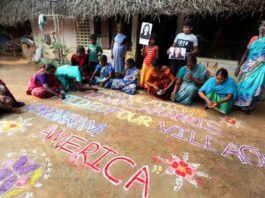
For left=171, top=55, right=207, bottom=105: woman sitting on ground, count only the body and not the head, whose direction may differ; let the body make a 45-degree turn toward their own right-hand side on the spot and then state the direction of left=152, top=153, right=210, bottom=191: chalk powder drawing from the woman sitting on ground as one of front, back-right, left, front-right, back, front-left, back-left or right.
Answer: left

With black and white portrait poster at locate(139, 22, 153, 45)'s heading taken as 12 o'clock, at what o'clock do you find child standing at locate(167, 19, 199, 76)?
The child standing is roughly at 10 o'clock from the black and white portrait poster.

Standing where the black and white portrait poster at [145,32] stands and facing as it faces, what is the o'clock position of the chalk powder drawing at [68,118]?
The chalk powder drawing is roughly at 1 o'clock from the black and white portrait poster.

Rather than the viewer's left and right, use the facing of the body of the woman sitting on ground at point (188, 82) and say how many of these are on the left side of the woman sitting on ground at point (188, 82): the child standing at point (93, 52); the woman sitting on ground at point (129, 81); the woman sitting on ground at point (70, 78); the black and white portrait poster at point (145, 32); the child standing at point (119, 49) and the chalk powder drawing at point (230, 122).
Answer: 1

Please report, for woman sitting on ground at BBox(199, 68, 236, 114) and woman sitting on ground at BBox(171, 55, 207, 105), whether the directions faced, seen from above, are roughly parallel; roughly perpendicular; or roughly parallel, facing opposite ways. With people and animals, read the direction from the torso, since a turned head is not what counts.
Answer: roughly parallel

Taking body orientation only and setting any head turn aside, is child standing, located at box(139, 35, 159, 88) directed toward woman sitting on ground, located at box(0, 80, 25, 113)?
no

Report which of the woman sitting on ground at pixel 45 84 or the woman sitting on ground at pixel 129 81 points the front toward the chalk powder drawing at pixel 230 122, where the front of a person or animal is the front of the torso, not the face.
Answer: the woman sitting on ground at pixel 45 84

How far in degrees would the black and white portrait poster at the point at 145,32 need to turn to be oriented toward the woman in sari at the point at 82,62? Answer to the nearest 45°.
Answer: approximately 90° to its right

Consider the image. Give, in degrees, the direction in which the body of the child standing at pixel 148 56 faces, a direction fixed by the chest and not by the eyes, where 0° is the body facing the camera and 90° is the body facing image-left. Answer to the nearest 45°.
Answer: approximately 0°

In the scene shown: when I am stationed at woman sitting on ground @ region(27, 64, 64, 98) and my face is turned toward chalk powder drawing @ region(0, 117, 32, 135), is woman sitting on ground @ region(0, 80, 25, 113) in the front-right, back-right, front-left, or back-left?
front-right

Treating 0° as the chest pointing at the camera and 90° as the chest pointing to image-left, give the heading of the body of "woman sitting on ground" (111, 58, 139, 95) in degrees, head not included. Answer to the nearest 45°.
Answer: approximately 45°

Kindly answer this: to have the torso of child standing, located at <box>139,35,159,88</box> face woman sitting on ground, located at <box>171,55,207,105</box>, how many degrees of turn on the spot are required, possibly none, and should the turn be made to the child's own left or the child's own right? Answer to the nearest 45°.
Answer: approximately 45° to the child's own left

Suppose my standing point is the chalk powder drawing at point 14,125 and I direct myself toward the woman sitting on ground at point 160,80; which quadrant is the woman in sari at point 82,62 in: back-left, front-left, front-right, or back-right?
front-left

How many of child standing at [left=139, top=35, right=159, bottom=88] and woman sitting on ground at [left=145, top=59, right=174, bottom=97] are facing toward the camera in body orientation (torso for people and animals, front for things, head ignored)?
2

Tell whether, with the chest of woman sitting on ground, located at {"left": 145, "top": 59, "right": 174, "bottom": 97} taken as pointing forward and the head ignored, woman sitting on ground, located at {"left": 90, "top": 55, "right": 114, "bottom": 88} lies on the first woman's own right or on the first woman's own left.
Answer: on the first woman's own right

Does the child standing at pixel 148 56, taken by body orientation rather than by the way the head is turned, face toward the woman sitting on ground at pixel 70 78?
no

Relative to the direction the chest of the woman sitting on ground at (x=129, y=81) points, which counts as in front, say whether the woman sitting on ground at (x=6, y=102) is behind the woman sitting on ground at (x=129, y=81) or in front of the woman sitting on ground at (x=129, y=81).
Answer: in front

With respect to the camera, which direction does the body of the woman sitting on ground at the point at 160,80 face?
toward the camera

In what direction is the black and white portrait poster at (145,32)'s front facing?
toward the camera

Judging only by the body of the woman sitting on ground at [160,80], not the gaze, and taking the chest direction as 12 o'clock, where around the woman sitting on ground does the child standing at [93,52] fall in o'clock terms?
The child standing is roughly at 4 o'clock from the woman sitting on ground.

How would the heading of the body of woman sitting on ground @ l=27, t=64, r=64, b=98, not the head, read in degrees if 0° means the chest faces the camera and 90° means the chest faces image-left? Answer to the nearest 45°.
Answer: approximately 315°

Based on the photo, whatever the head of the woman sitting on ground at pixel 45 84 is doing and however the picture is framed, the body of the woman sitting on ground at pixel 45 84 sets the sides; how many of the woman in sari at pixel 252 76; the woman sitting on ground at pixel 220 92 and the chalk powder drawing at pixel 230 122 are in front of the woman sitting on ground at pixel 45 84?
3

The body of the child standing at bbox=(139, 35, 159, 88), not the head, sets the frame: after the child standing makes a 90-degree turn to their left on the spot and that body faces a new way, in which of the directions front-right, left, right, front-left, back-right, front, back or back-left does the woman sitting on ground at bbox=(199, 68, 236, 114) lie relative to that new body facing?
front-right

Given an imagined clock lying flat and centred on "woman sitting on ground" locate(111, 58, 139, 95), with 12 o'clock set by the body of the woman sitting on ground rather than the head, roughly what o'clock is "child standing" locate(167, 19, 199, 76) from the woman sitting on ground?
The child standing is roughly at 8 o'clock from the woman sitting on ground.
